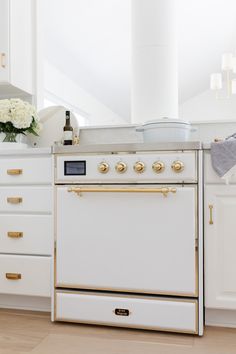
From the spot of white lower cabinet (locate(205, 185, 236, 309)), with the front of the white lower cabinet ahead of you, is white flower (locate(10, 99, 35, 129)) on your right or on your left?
on your right

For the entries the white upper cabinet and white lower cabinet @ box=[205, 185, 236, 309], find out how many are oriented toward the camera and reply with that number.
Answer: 2

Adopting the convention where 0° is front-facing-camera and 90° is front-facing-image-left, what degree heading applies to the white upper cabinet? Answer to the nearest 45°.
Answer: approximately 0°

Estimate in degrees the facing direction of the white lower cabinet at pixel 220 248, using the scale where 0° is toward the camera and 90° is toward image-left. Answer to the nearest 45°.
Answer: approximately 0°

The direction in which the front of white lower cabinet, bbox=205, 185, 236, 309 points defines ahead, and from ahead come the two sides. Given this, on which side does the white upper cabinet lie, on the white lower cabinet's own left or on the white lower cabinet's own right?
on the white lower cabinet's own right
